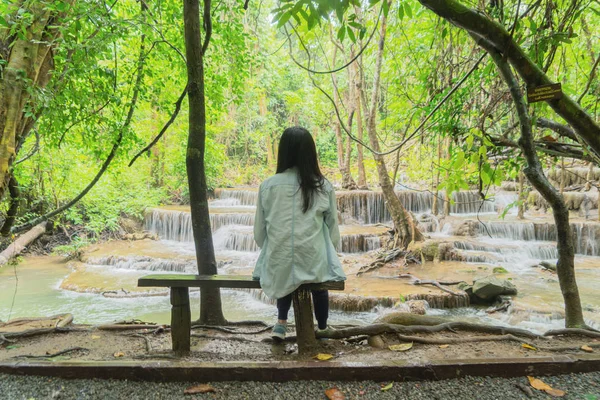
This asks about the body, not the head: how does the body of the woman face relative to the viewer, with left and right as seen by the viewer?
facing away from the viewer

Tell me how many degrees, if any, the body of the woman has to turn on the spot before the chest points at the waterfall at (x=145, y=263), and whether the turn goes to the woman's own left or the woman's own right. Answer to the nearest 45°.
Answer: approximately 45° to the woman's own left

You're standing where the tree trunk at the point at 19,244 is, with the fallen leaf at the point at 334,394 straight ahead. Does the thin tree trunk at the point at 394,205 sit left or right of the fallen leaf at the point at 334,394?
left

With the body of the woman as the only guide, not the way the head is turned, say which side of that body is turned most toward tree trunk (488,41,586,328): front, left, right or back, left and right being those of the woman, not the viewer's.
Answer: right

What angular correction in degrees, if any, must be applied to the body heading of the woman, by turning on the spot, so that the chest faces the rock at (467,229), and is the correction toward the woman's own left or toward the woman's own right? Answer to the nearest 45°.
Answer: approximately 45° to the woman's own right

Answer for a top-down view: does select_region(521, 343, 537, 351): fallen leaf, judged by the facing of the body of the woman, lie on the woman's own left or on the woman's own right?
on the woman's own right

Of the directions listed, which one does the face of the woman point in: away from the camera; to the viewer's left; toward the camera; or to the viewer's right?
away from the camera
